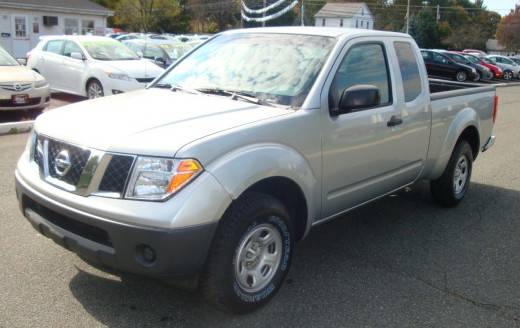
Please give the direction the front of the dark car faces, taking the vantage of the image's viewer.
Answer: facing the viewer and to the right of the viewer

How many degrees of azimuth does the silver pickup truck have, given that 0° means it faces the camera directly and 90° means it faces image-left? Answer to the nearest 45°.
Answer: approximately 45°

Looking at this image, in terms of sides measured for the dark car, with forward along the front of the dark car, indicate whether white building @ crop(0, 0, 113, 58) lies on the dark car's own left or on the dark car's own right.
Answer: on the dark car's own right

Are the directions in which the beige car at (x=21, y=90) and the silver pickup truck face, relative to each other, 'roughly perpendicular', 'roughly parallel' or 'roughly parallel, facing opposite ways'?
roughly perpendicular

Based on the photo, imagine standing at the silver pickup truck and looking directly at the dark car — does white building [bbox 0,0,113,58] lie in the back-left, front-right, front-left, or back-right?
front-left

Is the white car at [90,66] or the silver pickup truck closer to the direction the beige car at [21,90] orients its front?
the silver pickup truck

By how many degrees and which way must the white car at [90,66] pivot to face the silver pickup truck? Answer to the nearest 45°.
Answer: approximately 45° to its right

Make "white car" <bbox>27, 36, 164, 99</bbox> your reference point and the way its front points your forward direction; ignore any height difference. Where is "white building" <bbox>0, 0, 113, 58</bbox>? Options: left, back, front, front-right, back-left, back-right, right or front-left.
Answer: back-left

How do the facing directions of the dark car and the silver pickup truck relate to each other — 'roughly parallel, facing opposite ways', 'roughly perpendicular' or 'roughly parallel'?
roughly perpendicular

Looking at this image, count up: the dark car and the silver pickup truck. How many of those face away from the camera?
0

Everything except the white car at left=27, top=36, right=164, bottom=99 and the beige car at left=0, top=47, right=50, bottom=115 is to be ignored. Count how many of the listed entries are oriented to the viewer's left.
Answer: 0

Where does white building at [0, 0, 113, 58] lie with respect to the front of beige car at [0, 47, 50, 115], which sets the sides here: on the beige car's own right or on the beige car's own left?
on the beige car's own left

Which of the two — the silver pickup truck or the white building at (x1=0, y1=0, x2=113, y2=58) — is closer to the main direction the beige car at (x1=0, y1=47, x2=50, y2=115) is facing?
the silver pickup truck

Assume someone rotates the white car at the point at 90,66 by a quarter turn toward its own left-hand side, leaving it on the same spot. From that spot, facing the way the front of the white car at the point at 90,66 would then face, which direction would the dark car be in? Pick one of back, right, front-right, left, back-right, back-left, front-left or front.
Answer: front

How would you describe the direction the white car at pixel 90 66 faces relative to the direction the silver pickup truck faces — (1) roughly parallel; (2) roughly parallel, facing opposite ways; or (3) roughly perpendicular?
roughly perpendicular

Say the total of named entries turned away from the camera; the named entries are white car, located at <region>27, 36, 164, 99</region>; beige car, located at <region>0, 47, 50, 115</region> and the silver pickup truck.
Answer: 0
